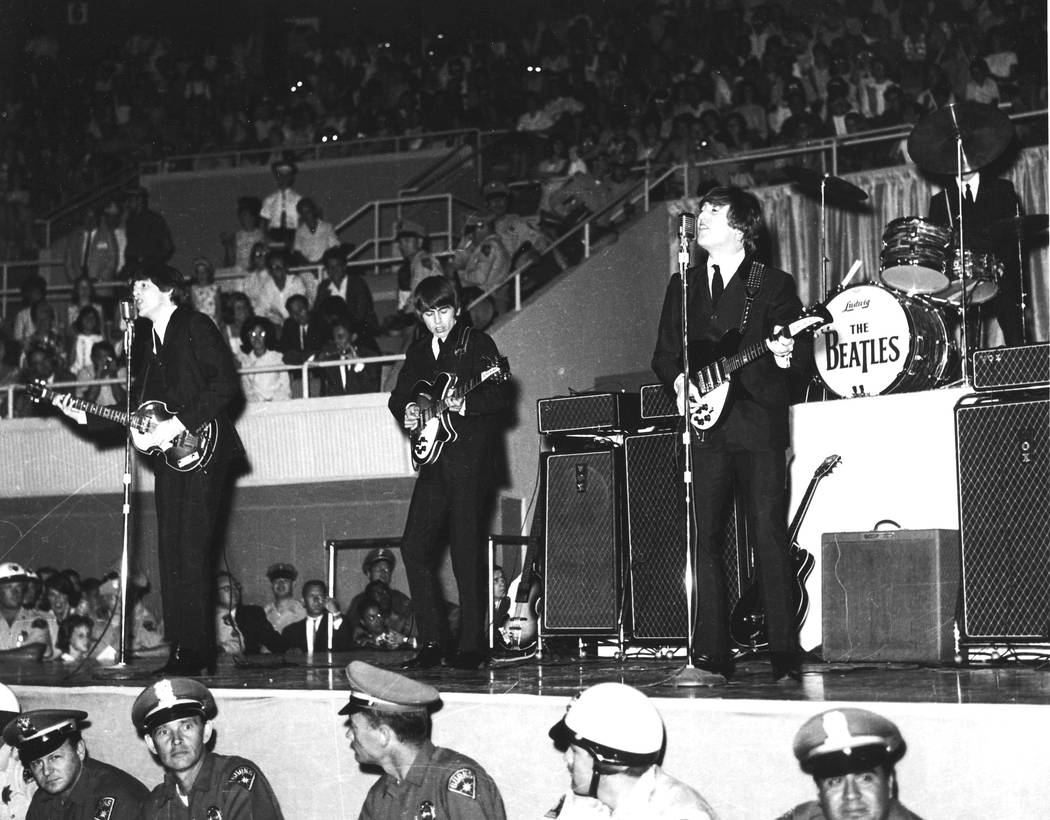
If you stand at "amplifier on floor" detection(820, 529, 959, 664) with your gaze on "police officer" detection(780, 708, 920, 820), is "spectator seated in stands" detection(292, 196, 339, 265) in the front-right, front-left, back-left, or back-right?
back-right

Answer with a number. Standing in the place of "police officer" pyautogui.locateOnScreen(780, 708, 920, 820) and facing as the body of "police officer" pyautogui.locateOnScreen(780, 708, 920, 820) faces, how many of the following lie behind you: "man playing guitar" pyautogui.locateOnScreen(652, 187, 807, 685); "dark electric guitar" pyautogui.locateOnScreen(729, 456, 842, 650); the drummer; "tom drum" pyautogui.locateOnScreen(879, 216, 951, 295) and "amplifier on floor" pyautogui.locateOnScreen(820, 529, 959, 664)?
5

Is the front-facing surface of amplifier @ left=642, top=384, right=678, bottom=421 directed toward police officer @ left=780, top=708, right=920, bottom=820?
yes

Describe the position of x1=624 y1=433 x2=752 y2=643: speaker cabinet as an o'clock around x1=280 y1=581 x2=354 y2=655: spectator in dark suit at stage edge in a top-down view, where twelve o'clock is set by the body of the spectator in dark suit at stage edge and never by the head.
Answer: The speaker cabinet is roughly at 11 o'clock from the spectator in dark suit at stage edge.

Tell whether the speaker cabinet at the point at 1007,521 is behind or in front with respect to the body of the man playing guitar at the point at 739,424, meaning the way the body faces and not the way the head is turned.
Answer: behind

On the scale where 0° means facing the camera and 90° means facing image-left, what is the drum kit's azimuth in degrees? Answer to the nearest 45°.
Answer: approximately 45°

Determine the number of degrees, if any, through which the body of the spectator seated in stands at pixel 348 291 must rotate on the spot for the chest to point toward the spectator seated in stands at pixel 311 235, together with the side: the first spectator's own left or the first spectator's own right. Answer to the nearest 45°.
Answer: approximately 135° to the first spectator's own right

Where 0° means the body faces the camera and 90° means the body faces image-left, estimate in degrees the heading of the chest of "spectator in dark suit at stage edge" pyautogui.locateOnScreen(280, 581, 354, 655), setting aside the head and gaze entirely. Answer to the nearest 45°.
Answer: approximately 0°

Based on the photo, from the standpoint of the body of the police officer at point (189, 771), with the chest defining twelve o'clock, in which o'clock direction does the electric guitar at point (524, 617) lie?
The electric guitar is roughly at 6 o'clock from the police officer.

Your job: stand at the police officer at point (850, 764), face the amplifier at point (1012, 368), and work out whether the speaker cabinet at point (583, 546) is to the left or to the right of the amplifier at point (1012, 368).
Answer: left

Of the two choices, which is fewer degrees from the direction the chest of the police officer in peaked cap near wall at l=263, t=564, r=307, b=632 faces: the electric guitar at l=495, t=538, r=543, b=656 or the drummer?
the electric guitar

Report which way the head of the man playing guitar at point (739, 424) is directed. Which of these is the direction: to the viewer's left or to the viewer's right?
to the viewer's left
